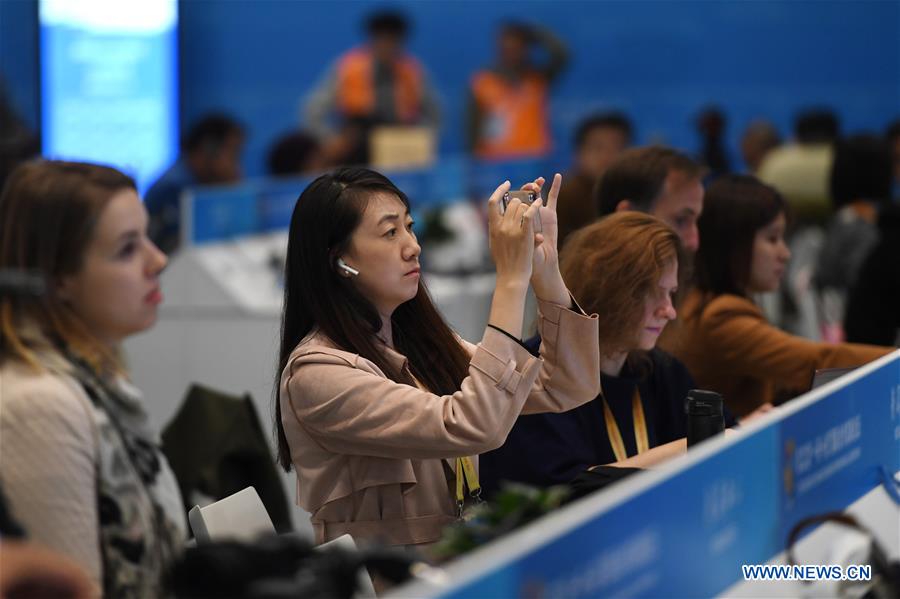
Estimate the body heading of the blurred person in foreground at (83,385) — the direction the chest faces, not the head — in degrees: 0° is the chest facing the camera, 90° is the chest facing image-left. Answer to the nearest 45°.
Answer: approximately 270°

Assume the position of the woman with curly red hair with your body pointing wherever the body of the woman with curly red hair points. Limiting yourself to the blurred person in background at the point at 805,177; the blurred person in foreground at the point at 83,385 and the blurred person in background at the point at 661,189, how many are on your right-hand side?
1

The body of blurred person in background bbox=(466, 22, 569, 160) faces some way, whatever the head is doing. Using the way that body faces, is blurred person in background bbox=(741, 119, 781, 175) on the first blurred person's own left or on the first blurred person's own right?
on the first blurred person's own left
